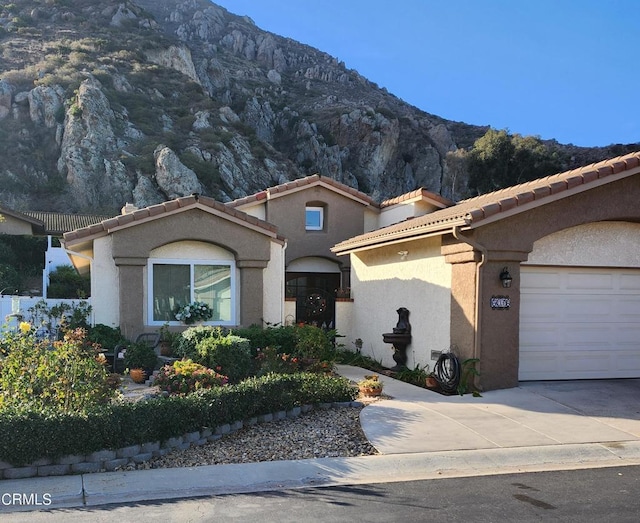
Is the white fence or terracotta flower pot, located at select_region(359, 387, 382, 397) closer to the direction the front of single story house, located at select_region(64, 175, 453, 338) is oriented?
the terracotta flower pot

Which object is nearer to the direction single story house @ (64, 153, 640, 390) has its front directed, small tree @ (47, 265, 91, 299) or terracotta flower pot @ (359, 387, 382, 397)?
the terracotta flower pot

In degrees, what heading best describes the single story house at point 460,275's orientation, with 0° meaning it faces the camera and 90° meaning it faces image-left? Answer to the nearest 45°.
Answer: approximately 0°

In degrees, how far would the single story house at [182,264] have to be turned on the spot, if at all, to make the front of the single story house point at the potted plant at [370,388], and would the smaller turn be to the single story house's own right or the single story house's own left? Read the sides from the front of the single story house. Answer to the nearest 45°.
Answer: approximately 45° to the single story house's own left

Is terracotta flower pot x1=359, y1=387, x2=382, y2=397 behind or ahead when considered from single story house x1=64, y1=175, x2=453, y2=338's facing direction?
ahead

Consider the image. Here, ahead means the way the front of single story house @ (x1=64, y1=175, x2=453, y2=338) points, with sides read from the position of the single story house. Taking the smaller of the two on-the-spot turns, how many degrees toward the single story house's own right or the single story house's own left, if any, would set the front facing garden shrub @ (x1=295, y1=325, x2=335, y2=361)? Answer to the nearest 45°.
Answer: approximately 45° to the single story house's own left

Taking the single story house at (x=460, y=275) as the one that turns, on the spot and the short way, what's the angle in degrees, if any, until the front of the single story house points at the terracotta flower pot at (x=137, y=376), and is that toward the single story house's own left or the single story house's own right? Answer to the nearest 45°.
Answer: approximately 90° to the single story house's own right
